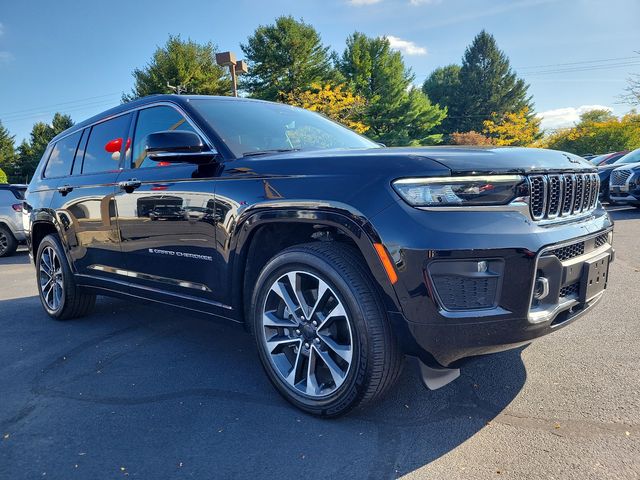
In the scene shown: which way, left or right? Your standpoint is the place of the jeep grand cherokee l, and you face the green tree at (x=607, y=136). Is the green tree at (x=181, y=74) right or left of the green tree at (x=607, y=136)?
left

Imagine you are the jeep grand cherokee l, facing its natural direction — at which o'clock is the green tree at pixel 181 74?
The green tree is roughly at 7 o'clock from the jeep grand cherokee l.

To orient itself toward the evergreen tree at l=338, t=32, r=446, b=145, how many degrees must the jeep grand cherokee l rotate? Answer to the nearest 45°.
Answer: approximately 135° to its left

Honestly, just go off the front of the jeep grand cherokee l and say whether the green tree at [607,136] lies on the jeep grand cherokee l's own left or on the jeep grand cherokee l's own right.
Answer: on the jeep grand cherokee l's own left

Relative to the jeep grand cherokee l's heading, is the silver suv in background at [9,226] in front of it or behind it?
behind

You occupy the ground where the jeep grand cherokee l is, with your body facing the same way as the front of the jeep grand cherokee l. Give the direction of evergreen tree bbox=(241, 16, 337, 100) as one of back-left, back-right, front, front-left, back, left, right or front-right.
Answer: back-left

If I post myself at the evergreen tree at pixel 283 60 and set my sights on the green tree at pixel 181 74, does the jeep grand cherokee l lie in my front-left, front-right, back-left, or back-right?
back-left

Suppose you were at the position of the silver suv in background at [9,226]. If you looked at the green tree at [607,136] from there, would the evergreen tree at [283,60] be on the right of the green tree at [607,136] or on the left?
left

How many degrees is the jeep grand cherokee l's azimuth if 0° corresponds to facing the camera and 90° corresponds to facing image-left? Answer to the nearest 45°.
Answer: approximately 315°
